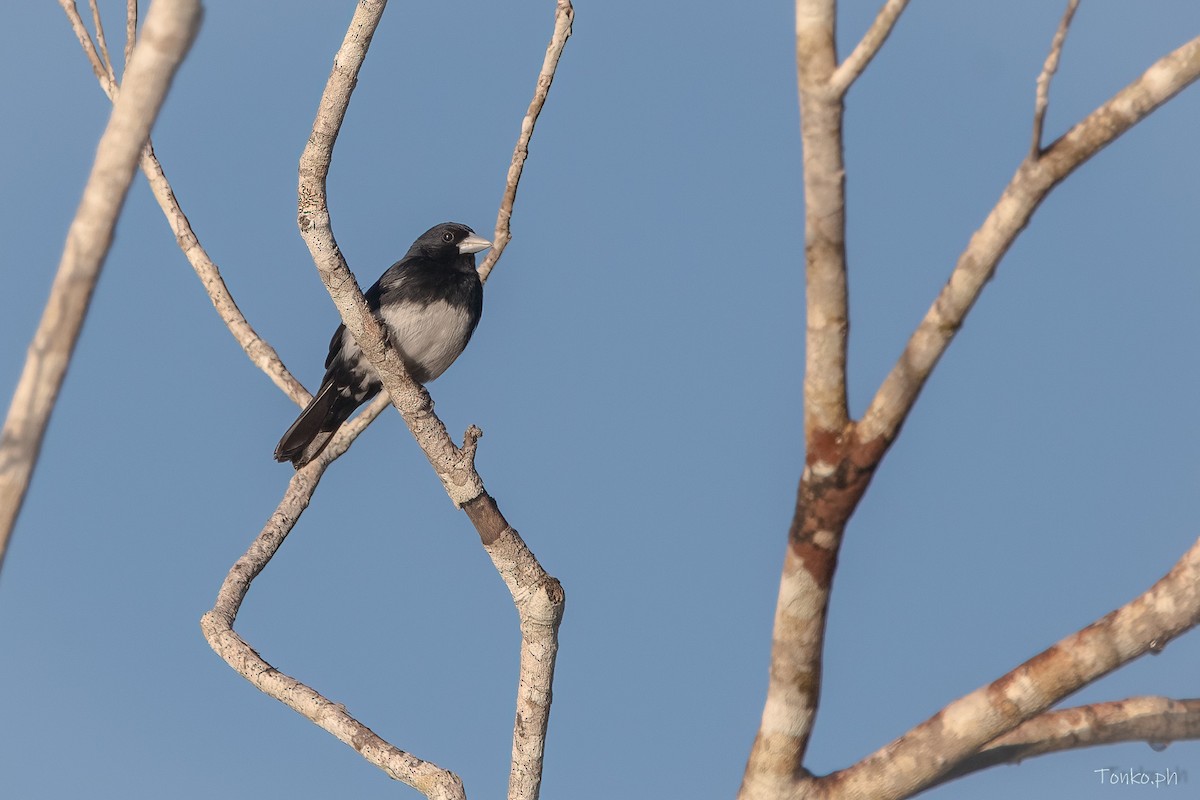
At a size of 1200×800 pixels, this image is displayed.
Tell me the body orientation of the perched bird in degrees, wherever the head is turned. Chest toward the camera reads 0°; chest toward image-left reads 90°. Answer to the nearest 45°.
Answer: approximately 315°

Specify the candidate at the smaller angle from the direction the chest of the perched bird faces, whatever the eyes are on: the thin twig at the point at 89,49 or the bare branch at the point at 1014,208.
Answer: the bare branch

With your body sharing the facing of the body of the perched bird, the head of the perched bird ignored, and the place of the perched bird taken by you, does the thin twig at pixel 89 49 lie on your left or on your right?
on your right
